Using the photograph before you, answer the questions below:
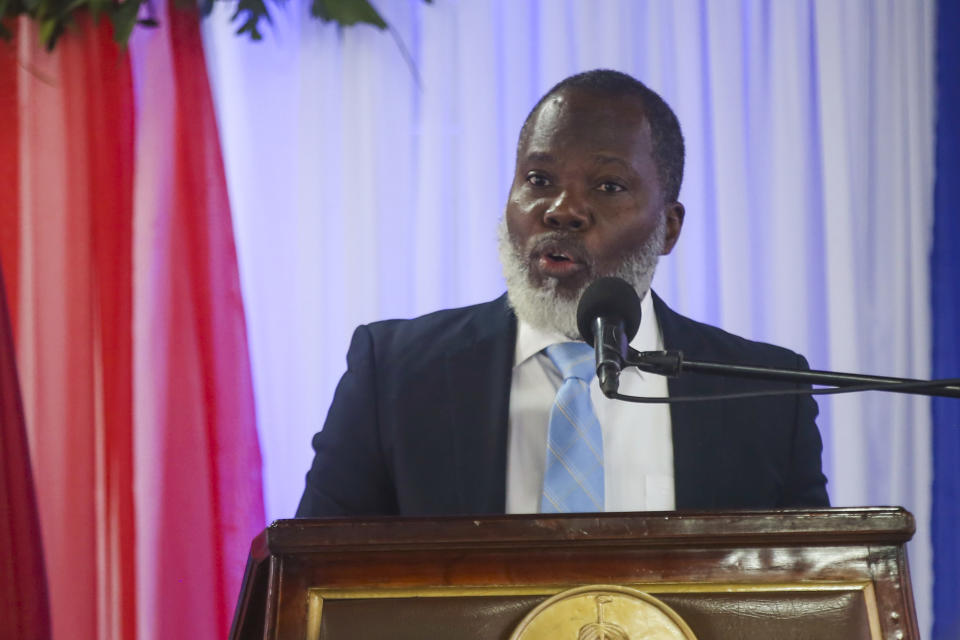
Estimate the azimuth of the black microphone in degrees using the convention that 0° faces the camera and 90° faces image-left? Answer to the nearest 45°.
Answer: approximately 180°

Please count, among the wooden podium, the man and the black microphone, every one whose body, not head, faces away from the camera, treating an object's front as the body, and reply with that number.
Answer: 1

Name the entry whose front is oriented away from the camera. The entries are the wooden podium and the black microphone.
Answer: the black microphone

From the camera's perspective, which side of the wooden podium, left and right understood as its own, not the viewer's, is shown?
front

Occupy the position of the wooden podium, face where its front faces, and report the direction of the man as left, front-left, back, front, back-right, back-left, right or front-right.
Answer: back

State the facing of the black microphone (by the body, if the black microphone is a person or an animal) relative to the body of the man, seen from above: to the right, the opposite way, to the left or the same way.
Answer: the opposite way

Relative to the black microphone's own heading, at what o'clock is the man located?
The man is roughly at 12 o'clock from the black microphone.

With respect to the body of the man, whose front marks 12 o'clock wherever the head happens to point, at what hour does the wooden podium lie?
The wooden podium is roughly at 12 o'clock from the man.

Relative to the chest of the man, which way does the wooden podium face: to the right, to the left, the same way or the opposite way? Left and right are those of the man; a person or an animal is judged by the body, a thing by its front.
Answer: the same way

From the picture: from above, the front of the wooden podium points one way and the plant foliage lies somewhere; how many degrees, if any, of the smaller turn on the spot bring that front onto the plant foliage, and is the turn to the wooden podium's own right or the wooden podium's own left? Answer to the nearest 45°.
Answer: approximately 135° to the wooden podium's own right

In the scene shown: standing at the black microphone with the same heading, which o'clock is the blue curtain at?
The blue curtain is roughly at 1 o'clock from the black microphone.

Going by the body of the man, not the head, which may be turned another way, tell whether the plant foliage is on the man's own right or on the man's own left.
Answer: on the man's own right

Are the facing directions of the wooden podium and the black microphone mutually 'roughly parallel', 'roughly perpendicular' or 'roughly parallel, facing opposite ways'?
roughly parallel, facing opposite ways

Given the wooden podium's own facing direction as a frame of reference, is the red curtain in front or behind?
behind
